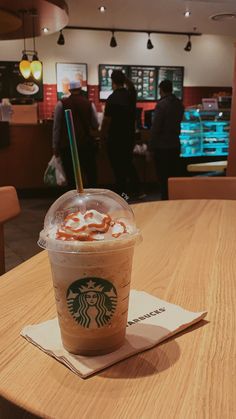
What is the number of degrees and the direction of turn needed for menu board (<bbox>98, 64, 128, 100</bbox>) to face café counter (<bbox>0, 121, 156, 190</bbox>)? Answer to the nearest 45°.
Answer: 0° — it already faces it

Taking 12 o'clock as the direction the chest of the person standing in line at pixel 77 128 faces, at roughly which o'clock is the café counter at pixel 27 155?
The café counter is roughly at 11 o'clock from the person standing in line.

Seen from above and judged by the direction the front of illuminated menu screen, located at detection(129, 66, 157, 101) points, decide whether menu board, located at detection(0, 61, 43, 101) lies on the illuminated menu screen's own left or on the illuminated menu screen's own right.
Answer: on the illuminated menu screen's own right

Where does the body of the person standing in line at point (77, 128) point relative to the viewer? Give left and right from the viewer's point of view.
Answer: facing away from the viewer

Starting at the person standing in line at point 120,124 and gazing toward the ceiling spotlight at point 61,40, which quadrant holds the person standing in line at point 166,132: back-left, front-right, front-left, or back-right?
back-right

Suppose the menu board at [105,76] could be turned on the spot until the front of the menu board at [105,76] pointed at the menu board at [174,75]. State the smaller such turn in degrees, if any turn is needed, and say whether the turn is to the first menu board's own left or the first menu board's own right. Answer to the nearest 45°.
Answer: approximately 90° to the first menu board's own left

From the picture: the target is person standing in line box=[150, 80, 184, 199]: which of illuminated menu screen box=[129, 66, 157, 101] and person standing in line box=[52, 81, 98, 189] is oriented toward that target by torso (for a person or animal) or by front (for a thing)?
the illuminated menu screen
